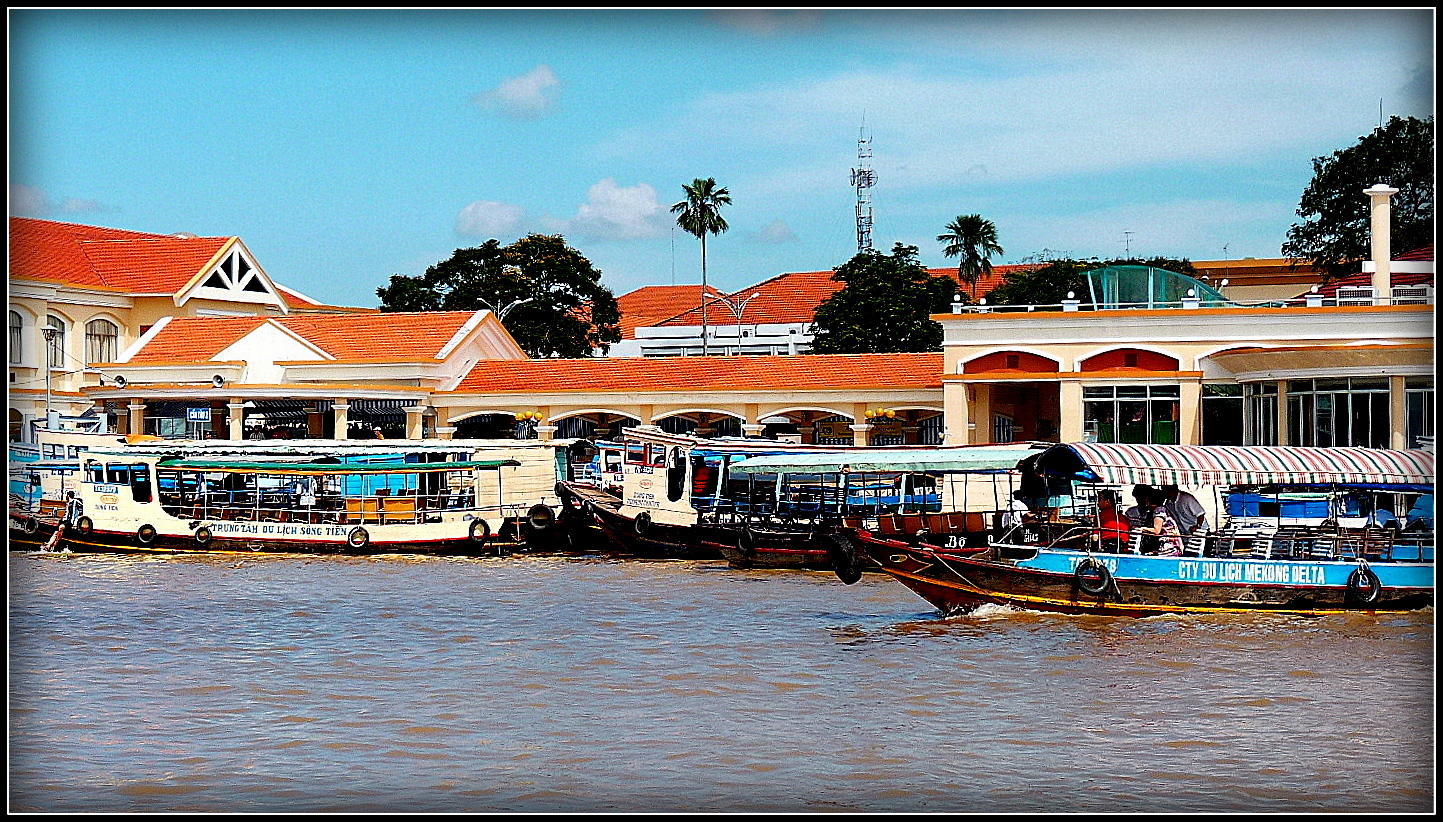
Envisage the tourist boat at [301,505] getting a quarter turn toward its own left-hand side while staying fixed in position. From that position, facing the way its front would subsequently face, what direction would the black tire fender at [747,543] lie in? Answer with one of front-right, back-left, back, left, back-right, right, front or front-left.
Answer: front-left

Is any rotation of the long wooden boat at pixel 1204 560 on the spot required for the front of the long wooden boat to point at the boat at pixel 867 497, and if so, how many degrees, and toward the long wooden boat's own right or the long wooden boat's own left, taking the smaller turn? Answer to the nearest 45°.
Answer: approximately 45° to the long wooden boat's own right

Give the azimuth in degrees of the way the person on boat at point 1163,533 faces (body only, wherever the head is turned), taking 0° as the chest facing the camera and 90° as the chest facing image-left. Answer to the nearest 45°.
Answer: approximately 90°

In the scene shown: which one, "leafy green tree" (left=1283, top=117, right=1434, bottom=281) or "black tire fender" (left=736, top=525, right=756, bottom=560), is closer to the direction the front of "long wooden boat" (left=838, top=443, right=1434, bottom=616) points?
the black tire fender

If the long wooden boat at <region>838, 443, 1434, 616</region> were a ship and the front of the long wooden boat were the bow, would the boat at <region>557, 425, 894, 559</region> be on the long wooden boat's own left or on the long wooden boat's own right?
on the long wooden boat's own right

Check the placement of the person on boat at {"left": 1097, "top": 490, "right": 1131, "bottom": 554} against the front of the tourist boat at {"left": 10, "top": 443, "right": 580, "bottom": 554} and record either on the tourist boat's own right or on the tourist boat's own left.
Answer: on the tourist boat's own left

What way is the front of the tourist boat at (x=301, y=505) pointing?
to the viewer's left

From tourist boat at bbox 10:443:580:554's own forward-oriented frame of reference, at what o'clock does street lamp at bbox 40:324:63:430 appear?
The street lamp is roughly at 2 o'clock from the tourist boat.

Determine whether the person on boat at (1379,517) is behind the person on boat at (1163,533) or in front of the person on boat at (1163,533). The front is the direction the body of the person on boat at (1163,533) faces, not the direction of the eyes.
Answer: behind

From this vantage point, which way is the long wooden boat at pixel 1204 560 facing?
to the viewer's left
